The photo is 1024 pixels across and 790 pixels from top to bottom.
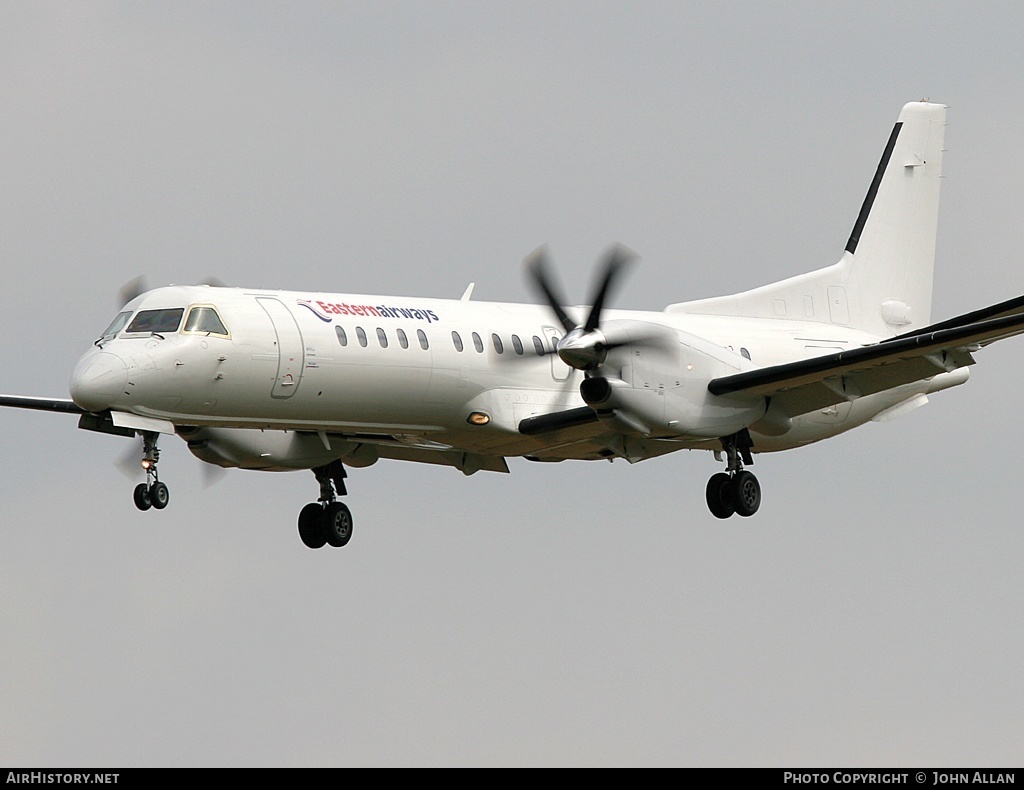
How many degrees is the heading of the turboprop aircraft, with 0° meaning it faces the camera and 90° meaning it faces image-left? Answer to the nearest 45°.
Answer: approximately 45°
